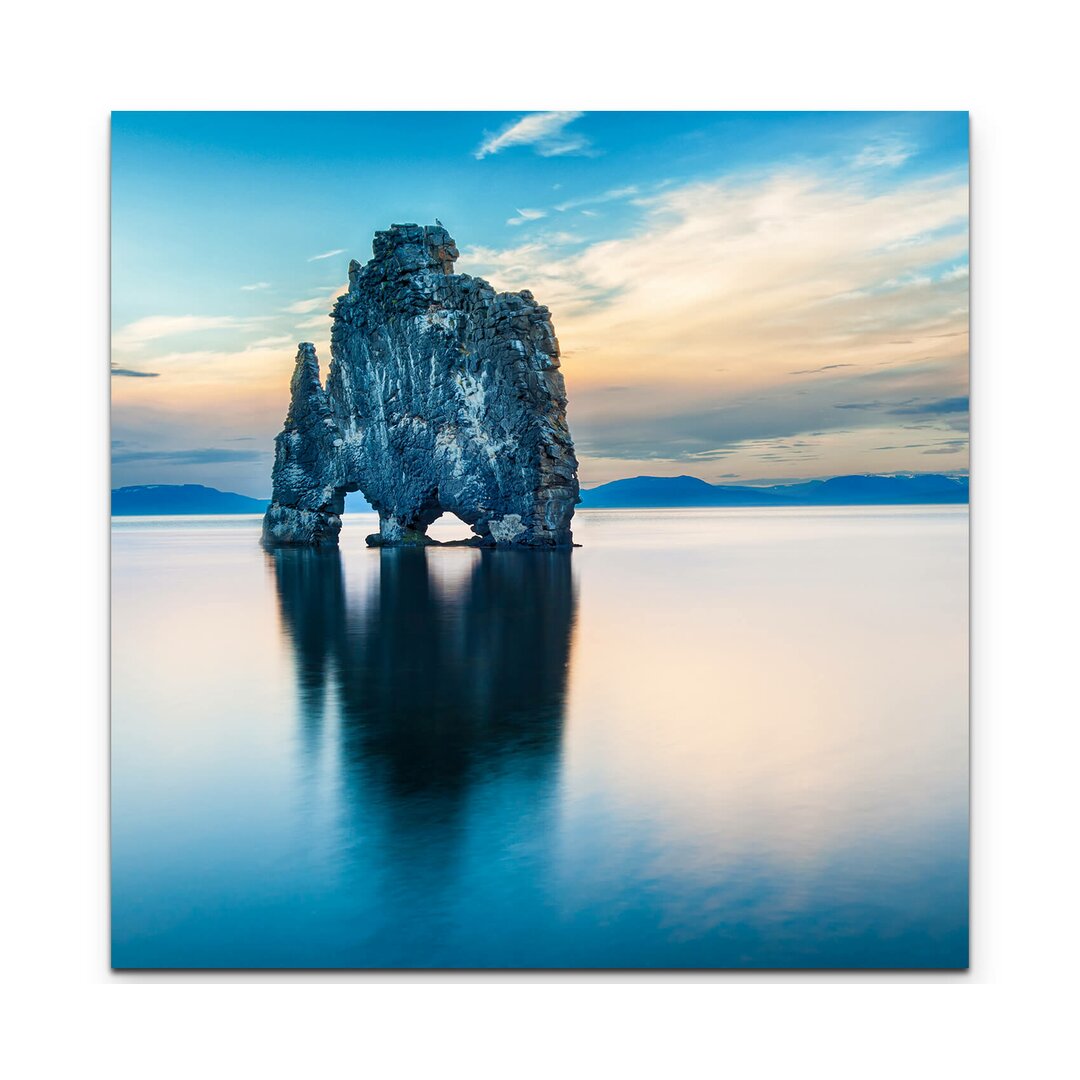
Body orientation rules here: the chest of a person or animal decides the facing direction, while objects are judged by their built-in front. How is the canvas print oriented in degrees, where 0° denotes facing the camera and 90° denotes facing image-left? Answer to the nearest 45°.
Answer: approximately 0°
